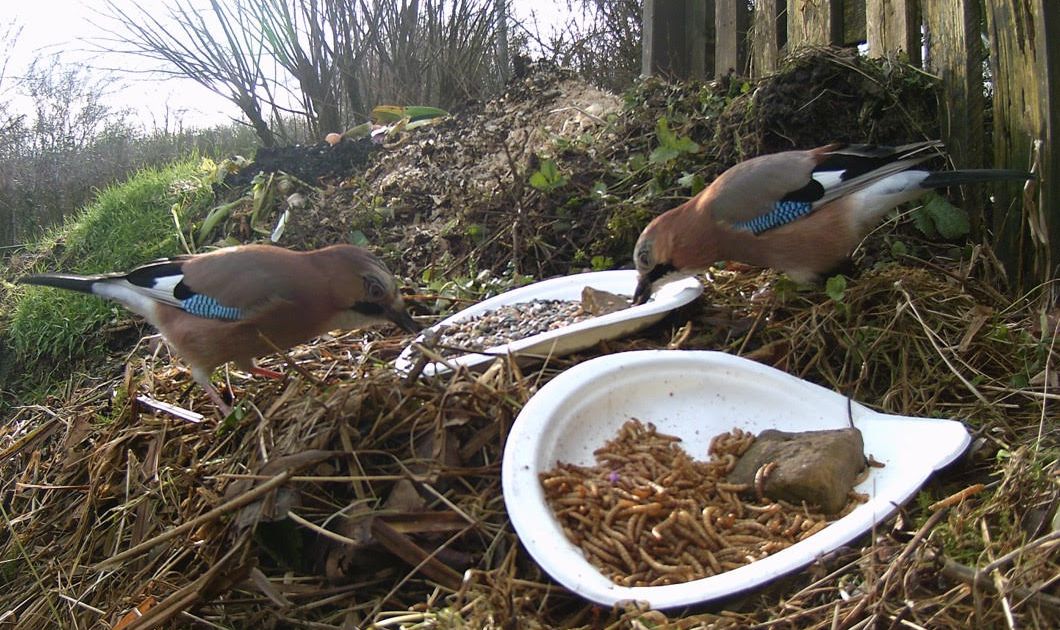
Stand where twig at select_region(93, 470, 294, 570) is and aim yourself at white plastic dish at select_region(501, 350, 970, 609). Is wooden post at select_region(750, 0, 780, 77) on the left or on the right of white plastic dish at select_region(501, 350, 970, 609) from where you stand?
left

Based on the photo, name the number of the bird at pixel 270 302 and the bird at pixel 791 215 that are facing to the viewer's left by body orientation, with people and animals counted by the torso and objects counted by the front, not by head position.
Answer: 1

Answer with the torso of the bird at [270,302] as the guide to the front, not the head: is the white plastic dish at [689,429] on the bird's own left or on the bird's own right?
on the bird's own right

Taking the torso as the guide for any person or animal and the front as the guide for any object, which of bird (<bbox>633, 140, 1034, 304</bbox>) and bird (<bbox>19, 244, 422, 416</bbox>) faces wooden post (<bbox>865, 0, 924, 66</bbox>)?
bird (<bbox>19, 244, 422, 416</bbox>)

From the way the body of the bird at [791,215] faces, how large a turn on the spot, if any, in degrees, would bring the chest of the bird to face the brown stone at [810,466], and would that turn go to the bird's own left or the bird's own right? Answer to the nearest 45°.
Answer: approximately 90° to the bird's own left

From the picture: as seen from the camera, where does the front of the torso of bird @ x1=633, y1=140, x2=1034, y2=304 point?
to the viewer's left

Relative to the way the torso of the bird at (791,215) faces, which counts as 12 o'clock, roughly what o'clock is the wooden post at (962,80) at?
The wooden post is roughly at 5 o'clock from the bird.

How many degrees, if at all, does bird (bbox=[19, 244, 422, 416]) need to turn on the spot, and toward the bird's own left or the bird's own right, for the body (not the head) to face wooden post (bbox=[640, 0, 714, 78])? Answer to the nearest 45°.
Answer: approximately 45° to the bird's own left

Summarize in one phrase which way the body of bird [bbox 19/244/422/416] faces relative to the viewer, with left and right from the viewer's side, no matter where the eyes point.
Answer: facing to the right of the viewer

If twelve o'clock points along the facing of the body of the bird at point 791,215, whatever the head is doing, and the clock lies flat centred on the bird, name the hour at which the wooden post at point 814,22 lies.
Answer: The wooden post is roughly at 3 o'clock from the bird.

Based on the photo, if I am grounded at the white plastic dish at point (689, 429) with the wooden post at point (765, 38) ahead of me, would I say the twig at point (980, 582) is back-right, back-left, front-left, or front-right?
back-right

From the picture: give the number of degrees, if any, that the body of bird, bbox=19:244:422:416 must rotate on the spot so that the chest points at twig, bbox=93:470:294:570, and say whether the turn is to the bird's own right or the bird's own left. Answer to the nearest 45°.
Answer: approximately 90° to the bird's own right
